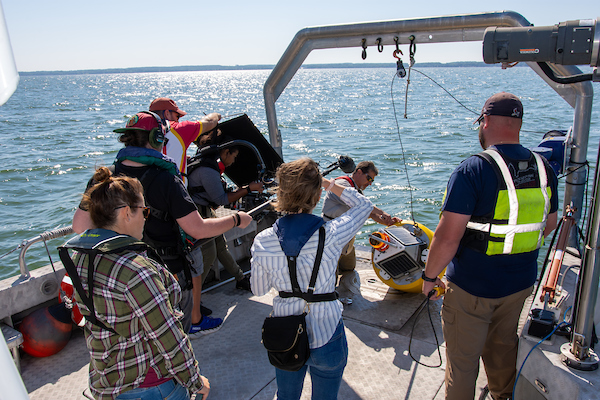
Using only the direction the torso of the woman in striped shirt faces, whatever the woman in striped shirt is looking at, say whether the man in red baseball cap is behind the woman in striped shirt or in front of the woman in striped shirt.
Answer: in front

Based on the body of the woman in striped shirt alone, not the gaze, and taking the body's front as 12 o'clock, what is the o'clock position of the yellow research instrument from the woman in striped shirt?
The yellow research instrument is roughly at 1 o'clock from the woman in striped shirt.

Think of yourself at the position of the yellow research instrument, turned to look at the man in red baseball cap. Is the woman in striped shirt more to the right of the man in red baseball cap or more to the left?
left

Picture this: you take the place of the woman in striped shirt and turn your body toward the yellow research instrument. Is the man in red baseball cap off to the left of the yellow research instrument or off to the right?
left

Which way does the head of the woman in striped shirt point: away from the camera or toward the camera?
away from the camera

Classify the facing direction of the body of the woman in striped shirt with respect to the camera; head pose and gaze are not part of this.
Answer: away from the camera
